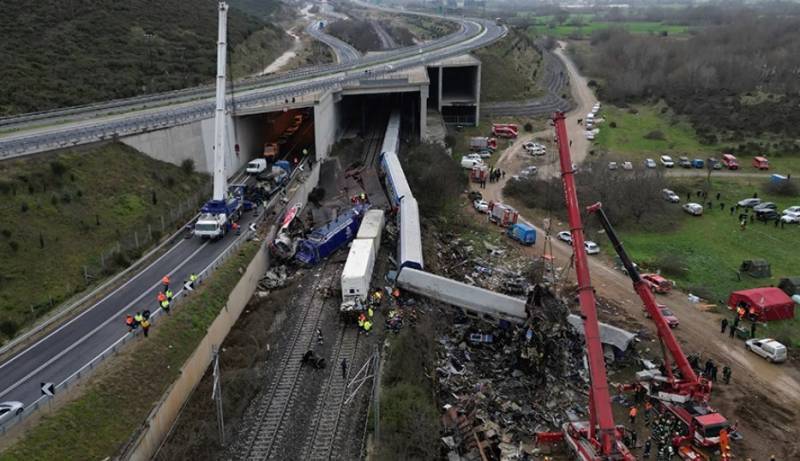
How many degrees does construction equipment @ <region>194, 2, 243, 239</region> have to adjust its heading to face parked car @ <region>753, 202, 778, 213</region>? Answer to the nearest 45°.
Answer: approximately 135° to its left

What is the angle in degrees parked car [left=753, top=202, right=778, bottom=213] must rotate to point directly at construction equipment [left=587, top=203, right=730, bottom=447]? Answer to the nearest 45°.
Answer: approximately 90° to its left

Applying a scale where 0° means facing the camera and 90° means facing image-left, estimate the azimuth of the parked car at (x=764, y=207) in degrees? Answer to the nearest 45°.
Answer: approximately 90°

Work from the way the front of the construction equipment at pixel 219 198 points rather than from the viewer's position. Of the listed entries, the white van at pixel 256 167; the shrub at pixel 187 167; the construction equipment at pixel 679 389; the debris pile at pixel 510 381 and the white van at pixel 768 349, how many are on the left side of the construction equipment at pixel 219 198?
3

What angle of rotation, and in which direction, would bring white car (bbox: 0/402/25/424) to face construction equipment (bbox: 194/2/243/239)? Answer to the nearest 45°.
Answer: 0° — it already faces it

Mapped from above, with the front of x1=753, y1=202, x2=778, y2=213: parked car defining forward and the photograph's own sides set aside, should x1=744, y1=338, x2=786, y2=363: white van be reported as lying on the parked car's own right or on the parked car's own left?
on the parked car's own left

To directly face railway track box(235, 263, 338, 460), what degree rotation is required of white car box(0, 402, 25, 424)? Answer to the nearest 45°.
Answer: approximately 45° to its right

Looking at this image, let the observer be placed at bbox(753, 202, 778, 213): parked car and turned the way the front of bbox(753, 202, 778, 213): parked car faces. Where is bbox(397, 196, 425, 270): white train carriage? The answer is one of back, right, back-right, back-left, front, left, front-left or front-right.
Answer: front-left

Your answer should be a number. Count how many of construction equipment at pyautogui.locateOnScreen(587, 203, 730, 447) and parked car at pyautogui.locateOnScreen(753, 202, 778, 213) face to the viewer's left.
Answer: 1

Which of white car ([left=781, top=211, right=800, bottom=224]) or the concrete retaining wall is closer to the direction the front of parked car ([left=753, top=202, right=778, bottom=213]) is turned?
the concrete retaining wall
